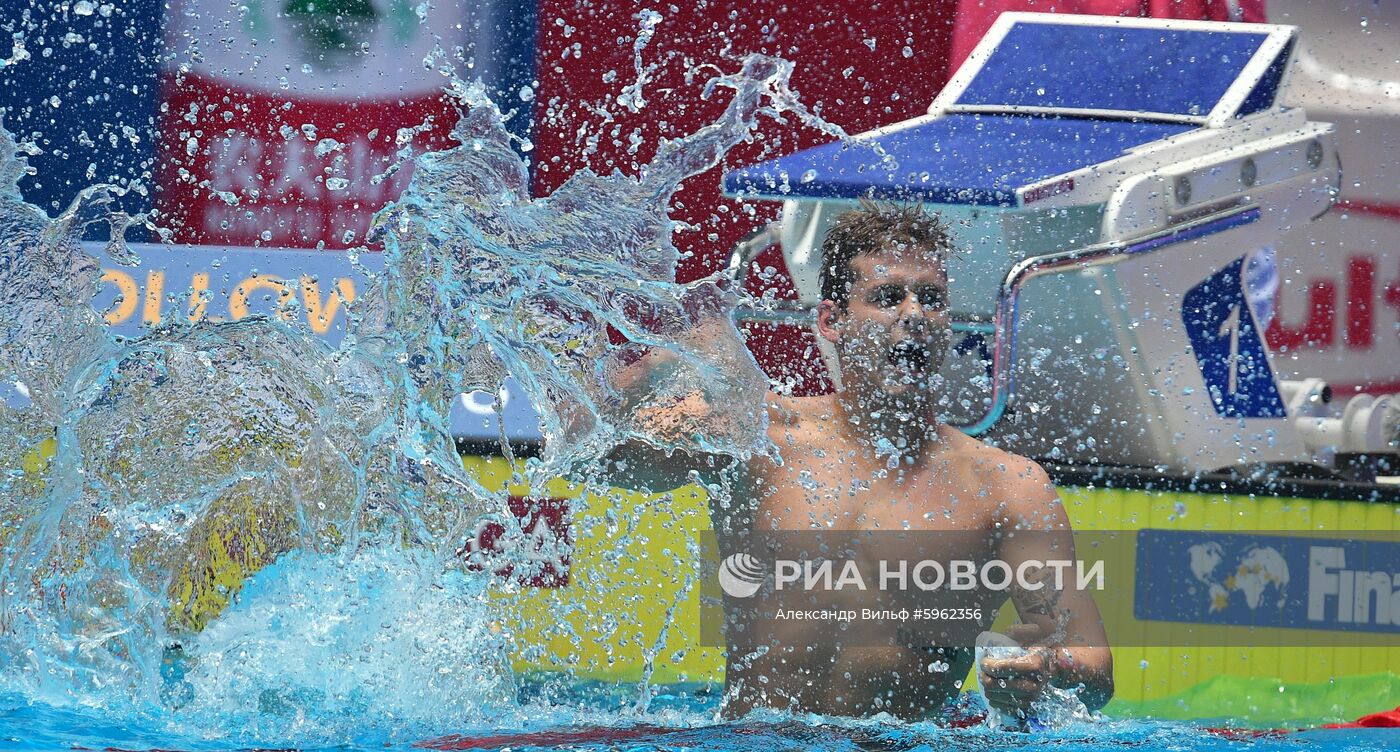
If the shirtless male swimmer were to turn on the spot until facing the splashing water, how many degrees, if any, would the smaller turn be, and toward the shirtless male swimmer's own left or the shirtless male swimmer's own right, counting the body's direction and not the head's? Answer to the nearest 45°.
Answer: approximately 90° to the shirtless male swimmer's own right

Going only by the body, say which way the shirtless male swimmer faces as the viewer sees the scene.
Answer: toward the camera
